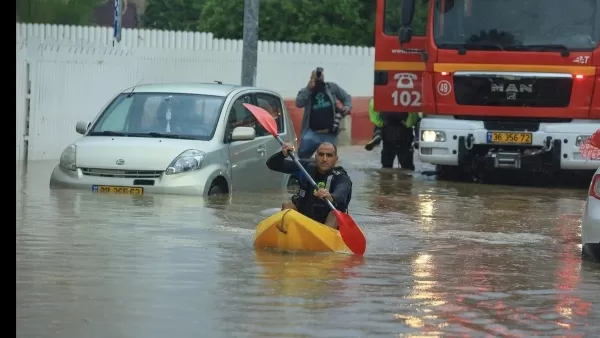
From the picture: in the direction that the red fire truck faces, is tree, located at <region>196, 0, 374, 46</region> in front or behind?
behind

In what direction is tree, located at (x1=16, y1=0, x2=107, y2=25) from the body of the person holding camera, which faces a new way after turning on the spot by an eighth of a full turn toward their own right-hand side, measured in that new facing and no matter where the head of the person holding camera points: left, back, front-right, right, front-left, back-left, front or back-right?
right

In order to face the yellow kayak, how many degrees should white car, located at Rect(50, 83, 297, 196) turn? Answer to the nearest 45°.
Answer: approximately 45° to its left

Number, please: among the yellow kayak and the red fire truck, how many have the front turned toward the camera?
2

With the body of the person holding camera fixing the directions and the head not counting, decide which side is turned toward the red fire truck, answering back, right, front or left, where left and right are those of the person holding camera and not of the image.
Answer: left

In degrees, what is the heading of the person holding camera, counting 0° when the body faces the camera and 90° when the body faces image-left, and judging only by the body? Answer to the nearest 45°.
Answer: approximately 0°

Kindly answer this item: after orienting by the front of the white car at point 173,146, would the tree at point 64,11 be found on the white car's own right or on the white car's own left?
on the white car's own right

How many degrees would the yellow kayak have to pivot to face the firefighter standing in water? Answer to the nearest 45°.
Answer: approximately 180°

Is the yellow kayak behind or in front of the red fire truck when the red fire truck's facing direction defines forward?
in front

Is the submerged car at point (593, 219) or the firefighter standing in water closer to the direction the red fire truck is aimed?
the submerged car

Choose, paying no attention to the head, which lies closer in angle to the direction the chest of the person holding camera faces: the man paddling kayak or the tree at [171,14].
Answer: the man paddling kayak

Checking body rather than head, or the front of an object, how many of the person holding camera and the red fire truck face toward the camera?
2

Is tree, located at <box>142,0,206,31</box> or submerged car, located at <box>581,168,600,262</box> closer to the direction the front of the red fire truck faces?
the submerged car
